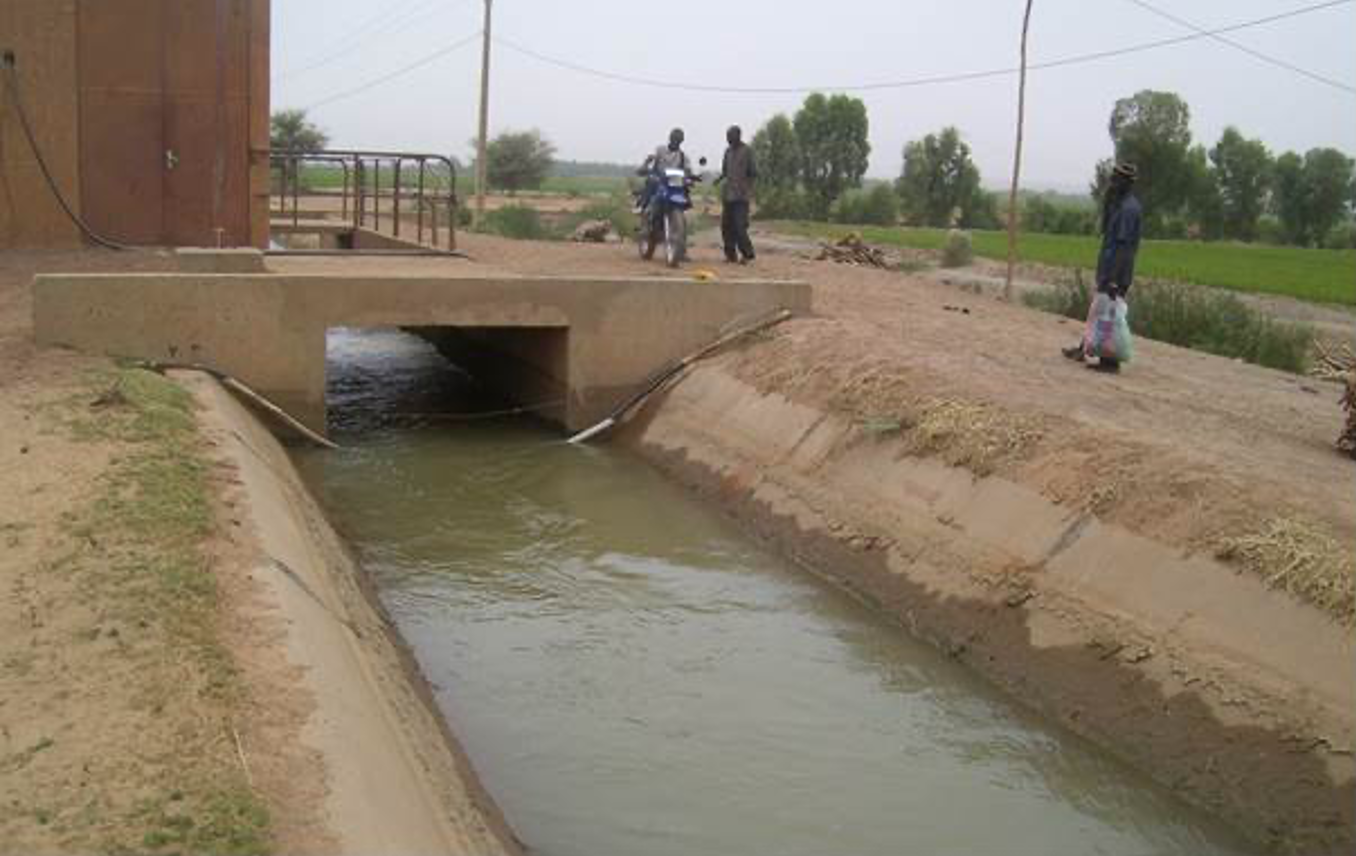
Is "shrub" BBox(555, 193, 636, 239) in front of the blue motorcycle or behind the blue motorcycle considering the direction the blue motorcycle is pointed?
behind

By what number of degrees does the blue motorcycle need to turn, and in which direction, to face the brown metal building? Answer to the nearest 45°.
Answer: approximately 135° to its right

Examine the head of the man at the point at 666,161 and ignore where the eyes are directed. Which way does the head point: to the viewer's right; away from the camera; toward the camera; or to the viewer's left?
toward the camera

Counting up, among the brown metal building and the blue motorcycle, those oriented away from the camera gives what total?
0

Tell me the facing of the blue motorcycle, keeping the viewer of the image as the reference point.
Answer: facing the viewer and to the right of the viewer

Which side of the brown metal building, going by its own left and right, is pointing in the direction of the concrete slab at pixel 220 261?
front

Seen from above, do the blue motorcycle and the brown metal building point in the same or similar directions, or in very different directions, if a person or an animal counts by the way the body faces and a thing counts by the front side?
same or similar directions

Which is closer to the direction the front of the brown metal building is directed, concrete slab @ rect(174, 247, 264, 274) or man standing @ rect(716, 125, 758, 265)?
the concrete slab

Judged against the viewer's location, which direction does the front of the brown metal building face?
facing the viewer

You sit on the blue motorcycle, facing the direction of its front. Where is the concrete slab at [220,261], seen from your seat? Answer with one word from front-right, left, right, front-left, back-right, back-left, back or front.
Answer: right

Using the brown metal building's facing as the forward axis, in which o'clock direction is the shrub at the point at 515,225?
The shrub is roughly at 7 o'clock from the brown metal building.
